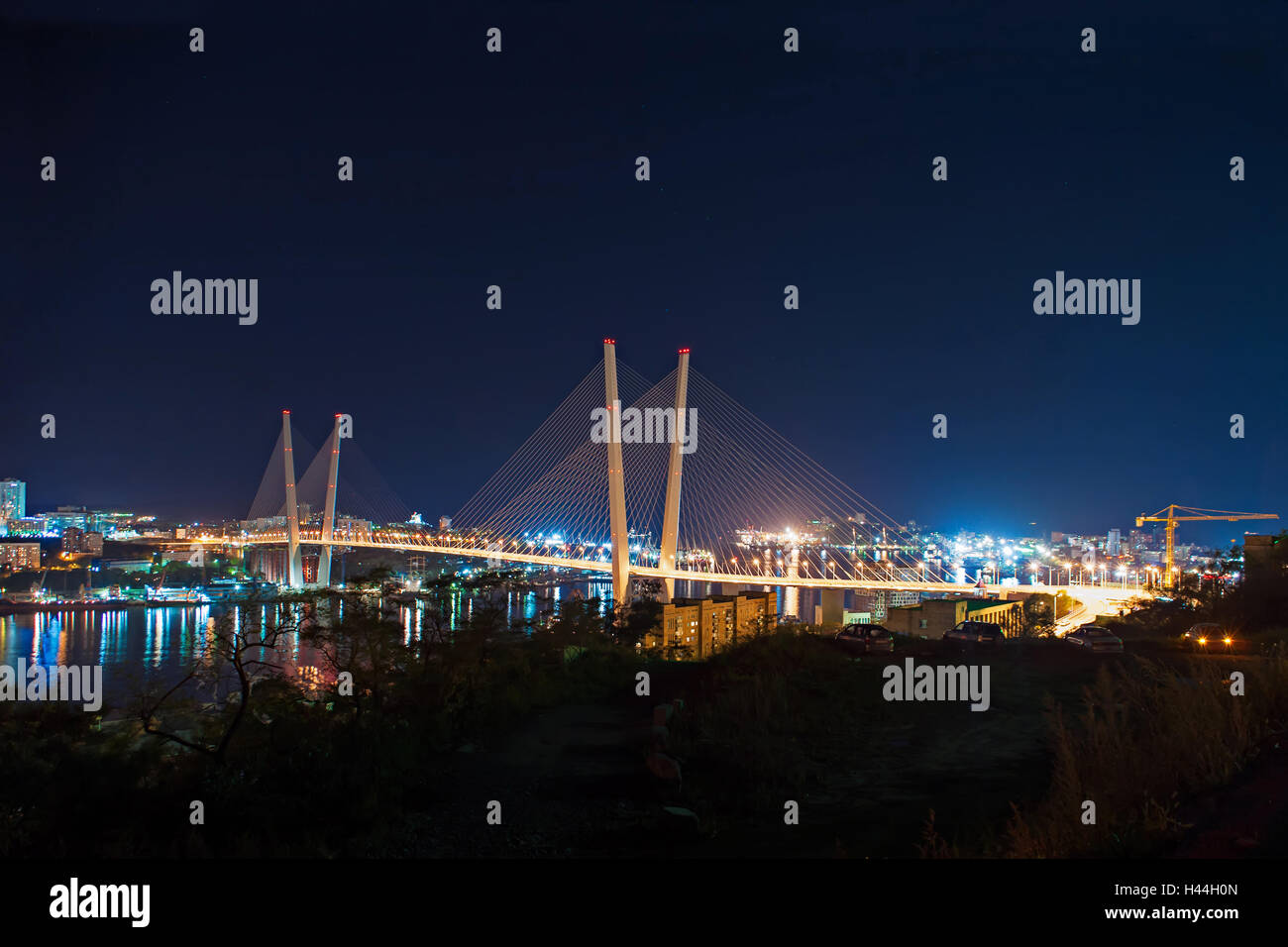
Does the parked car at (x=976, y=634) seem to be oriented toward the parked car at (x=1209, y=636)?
no

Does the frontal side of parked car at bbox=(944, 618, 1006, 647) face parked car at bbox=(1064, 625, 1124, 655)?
no

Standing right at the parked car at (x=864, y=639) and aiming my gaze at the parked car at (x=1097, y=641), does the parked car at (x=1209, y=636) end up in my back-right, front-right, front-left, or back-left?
front-left
